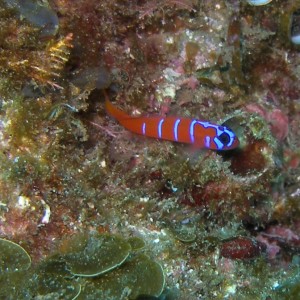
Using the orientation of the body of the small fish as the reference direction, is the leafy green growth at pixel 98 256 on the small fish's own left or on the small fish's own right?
on the small fish's own right

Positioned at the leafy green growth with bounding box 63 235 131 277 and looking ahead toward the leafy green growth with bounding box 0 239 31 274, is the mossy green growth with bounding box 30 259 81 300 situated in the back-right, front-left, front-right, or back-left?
front-left

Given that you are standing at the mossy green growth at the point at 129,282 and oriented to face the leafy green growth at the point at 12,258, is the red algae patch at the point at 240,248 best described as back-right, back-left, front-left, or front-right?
back-right

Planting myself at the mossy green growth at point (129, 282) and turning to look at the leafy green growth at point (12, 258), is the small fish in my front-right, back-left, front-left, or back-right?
back-right

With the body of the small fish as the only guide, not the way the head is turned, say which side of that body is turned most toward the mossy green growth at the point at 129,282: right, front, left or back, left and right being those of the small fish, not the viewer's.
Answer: right

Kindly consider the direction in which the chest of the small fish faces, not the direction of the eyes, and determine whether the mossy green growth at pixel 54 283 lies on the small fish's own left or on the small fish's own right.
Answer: on the small fish's own right

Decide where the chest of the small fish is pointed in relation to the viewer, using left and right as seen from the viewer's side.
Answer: facing to the right of the viewer

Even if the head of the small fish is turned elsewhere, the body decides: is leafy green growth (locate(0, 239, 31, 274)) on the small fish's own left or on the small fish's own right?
on the small fish's own right
